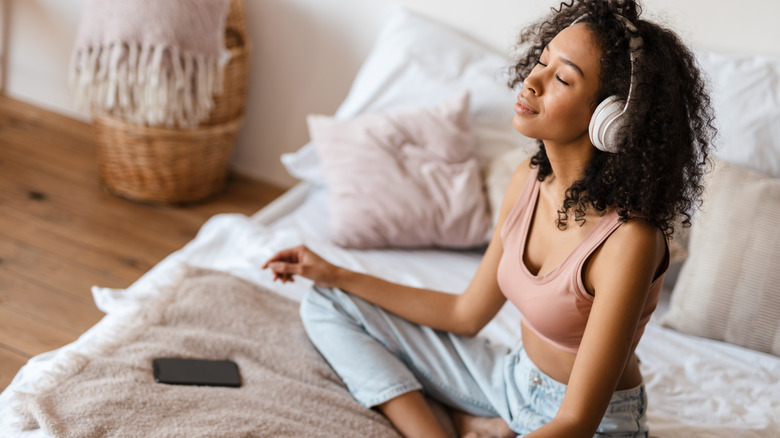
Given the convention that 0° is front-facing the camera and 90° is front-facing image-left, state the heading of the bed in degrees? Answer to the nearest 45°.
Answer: approximately 45°

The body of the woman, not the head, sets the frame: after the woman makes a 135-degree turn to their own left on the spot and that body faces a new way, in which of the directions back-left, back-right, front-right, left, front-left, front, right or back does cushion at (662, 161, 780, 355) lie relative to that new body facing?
front-left

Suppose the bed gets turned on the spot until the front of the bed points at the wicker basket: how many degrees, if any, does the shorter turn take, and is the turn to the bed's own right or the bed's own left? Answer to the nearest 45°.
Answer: approximately 90° to the bed's own right

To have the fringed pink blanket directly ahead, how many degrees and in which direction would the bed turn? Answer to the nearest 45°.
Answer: approximately 90° to its right

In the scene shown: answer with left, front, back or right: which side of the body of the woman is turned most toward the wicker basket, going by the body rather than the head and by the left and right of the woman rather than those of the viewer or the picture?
right

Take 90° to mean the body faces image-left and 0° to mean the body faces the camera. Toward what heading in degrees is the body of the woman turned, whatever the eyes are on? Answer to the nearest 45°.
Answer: approximately 45°
